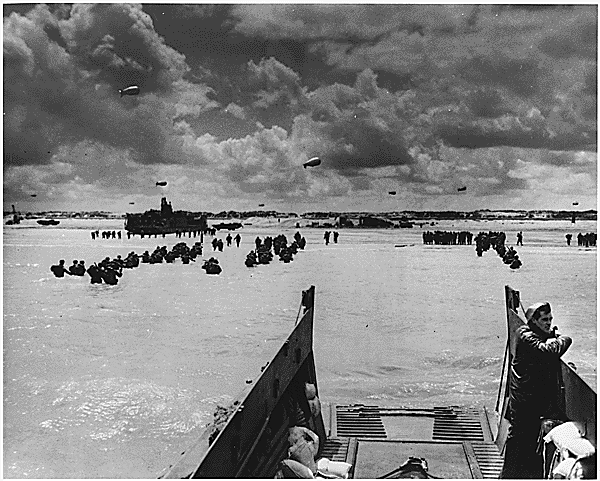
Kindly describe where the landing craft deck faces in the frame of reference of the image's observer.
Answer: facing away from the viewer

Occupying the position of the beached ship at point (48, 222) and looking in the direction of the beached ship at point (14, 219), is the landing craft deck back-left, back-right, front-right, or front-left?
back-left

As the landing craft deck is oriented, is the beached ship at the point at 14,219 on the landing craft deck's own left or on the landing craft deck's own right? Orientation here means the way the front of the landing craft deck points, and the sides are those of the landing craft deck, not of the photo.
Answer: on the landing craft deck's own left

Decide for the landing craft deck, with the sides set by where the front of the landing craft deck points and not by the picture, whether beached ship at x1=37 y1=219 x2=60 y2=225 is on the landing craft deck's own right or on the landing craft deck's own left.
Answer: on the landing craft deck's own left

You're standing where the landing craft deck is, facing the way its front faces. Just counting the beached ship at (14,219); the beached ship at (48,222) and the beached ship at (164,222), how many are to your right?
0

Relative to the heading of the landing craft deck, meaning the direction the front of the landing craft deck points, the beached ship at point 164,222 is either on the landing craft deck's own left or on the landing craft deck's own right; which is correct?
on the landing craft deck's own left
